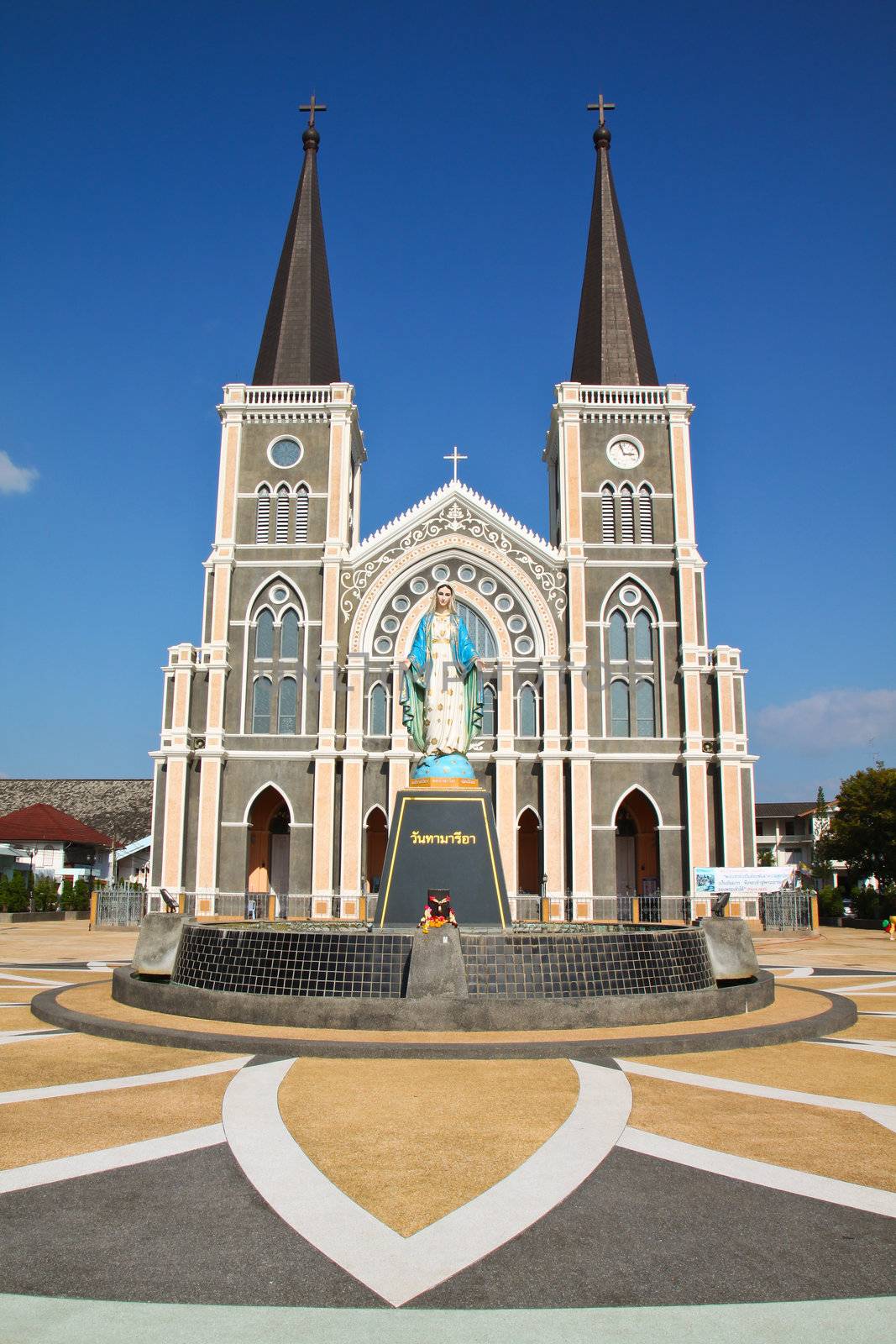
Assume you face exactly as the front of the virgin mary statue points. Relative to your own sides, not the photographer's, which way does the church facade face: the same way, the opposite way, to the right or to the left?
the same way

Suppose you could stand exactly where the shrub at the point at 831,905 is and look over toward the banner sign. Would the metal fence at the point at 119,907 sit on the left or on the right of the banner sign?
right

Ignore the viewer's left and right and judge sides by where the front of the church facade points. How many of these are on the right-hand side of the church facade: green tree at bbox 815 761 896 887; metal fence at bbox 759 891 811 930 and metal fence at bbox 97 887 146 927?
1

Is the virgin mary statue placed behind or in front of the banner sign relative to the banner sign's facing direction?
in front

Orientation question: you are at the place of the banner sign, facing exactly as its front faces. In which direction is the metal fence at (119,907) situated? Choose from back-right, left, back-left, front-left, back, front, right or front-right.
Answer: right

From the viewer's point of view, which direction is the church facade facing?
toward the camera

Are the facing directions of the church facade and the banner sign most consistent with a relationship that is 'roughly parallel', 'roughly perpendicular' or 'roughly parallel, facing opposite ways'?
roughly parallel

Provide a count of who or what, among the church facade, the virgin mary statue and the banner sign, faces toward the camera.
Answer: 3

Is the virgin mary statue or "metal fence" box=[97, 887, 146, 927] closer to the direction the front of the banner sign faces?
the virgin mary statue

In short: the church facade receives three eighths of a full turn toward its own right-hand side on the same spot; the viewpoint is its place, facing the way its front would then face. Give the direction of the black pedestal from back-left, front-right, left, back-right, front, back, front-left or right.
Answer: back-left

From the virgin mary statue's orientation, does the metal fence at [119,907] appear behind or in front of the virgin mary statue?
behind

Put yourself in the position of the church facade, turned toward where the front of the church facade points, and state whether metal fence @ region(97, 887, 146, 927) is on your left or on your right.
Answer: on your right

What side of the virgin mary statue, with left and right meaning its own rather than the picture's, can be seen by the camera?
front

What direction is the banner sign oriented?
toward the camera
